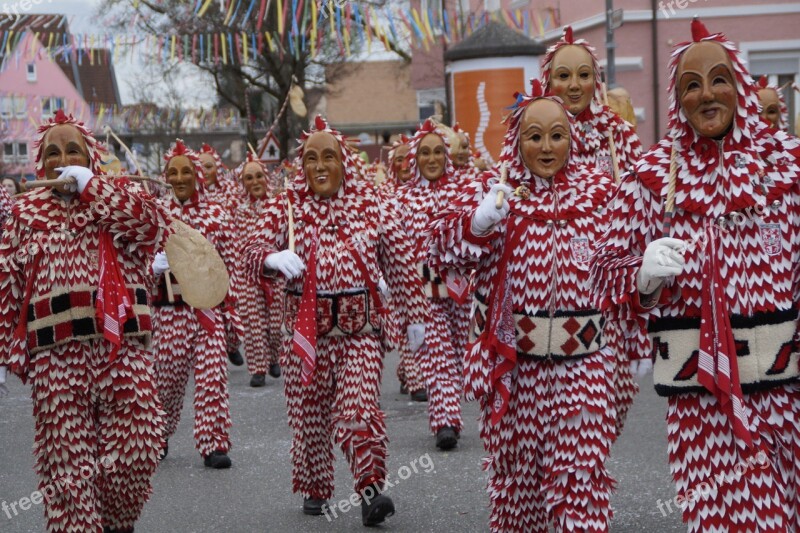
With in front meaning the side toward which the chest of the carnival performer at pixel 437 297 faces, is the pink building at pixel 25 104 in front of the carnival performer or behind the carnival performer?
behind

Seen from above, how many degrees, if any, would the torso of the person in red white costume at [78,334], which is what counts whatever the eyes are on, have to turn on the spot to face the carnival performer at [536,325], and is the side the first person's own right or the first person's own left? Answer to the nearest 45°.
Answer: approximately 45° to the first person's own left

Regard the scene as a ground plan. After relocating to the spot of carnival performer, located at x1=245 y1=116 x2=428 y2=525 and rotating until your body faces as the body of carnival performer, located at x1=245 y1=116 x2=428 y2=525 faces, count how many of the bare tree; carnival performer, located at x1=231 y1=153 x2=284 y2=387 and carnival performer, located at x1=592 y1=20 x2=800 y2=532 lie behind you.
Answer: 2

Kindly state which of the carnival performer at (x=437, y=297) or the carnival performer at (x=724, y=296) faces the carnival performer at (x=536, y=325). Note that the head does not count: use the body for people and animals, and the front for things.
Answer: the carnival performer at (x=437, y=297)

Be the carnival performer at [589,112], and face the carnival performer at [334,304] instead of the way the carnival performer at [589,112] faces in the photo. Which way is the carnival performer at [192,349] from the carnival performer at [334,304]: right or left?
right

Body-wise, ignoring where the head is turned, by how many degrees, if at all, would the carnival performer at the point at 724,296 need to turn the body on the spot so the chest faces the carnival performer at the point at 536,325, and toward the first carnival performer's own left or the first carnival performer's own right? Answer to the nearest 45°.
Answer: approximately 135° to the first carnival performer's own right

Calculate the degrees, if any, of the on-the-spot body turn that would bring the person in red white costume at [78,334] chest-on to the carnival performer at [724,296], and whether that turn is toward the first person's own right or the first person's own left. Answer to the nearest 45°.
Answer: approximately 45° to the first person's own left

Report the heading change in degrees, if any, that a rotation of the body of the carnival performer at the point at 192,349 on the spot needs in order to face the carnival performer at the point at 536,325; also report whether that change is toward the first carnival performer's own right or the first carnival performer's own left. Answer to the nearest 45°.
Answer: approximately 45° to the first carnival performer's own left

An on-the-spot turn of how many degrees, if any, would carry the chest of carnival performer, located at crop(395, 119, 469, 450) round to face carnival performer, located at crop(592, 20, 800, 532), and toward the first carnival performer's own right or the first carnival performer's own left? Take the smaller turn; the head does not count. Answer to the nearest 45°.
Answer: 0° — they already face them
